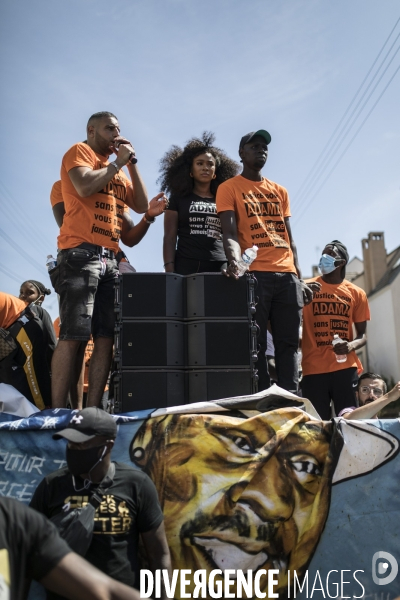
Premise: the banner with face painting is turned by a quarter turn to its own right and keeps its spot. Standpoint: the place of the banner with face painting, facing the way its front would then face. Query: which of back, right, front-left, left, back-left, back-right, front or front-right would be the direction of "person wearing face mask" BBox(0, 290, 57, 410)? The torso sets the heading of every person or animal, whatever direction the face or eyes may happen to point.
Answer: front-right

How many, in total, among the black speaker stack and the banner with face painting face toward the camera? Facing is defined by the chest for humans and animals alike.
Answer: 2

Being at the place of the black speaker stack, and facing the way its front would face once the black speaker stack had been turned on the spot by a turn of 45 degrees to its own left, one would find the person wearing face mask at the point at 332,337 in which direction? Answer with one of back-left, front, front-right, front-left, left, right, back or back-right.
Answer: left

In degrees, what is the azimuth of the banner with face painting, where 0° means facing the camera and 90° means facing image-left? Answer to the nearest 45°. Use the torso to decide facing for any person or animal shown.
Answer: approximately 0°

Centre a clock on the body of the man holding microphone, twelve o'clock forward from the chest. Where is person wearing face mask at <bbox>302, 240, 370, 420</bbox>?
The person wearing face mask is roughly at 10 o'clock from the man holding microphone.

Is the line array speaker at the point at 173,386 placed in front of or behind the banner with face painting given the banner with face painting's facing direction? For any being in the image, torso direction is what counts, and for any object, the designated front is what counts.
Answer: behind

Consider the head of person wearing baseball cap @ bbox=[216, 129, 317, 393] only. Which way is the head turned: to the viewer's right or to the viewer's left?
to the viewer's right

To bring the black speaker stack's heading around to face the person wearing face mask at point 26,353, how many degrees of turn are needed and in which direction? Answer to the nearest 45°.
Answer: approximately 135° to its right

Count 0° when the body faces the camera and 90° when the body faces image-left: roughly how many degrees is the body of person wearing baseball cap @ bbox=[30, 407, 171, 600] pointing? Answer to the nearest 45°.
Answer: approximately 45°
